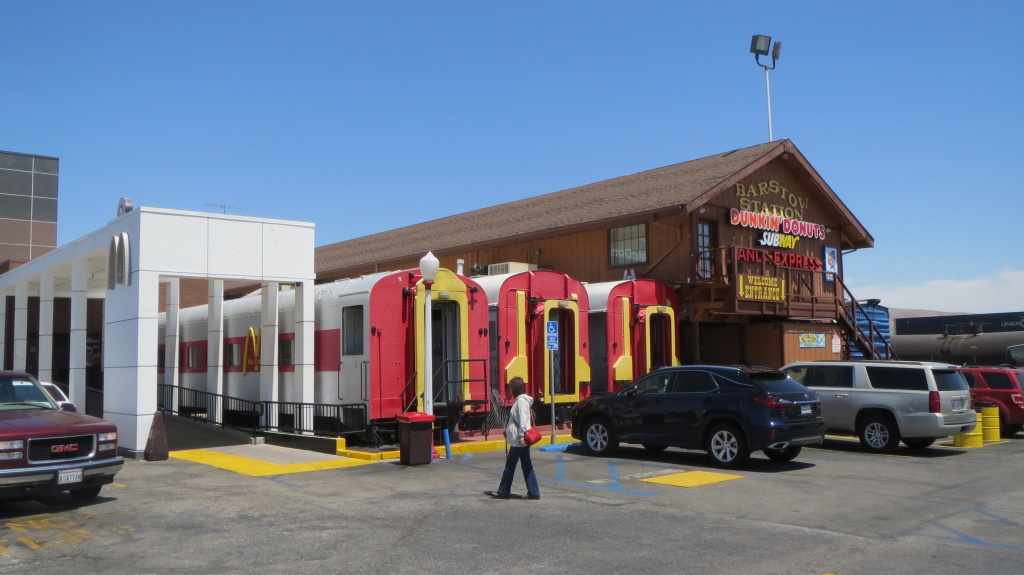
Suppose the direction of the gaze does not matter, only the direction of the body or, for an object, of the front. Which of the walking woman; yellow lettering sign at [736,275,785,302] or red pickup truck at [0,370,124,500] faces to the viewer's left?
the walking woman

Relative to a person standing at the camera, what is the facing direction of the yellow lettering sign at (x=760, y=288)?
facing the viewer and to the right of the viewer

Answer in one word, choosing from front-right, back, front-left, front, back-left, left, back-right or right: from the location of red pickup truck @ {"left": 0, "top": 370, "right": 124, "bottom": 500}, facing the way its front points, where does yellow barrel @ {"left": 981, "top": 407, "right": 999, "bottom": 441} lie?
front-left

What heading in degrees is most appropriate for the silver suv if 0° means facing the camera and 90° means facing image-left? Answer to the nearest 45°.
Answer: approximately 135°

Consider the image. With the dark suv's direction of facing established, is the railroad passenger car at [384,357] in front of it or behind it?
in front

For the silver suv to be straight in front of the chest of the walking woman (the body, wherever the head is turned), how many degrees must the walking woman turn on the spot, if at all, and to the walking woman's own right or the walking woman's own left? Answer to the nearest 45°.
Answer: approximately 135° to the walking woman's own right

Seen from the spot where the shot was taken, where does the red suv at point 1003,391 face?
facing away from the viewer and to the left of the viewer

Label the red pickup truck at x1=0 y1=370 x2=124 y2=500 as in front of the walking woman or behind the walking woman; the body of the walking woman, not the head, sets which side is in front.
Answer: in front

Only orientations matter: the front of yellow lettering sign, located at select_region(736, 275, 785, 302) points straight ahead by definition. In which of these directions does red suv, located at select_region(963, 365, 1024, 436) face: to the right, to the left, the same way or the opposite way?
the opposite way

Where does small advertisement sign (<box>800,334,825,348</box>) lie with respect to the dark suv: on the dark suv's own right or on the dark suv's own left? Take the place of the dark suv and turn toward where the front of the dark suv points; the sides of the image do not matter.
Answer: on the dark suv's own right

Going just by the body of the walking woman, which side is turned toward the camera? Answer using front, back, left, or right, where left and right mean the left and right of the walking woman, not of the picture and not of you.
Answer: left

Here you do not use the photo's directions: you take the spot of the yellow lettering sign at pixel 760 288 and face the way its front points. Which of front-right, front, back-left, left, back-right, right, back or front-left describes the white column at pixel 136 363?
right

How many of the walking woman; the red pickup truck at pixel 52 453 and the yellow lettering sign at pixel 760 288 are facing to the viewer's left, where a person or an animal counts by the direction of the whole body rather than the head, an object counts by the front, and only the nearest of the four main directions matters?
1

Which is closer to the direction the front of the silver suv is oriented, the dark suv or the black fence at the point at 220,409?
the black fence

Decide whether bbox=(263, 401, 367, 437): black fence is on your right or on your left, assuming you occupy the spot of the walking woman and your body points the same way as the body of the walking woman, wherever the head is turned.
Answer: on your right

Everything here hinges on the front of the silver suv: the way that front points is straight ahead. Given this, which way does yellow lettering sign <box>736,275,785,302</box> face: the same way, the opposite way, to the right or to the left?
the opposite way

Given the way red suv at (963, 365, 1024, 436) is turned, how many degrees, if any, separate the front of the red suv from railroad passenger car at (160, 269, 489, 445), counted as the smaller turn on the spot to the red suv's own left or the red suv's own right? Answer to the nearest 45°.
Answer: approximately 90° to the red suv's own left
